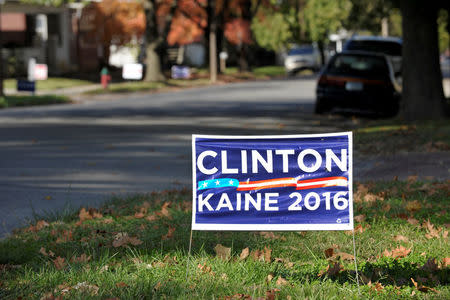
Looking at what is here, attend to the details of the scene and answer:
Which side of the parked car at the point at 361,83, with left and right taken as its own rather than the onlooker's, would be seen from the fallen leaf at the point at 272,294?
back

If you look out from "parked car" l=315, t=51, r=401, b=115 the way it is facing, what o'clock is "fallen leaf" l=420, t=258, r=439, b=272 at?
The fallen leaf is roughly at 6 o'clock from the parked car.

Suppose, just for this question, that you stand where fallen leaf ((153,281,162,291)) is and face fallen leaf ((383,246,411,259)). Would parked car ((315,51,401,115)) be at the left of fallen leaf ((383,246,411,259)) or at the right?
left

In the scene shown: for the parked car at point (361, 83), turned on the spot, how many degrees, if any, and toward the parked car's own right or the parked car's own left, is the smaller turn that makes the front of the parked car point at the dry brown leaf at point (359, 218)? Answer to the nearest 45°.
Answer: approximately 180°

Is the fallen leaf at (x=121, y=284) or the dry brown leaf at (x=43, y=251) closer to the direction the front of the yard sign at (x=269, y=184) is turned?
the fallen leaf

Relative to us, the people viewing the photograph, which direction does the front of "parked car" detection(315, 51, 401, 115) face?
facing away from the viewer

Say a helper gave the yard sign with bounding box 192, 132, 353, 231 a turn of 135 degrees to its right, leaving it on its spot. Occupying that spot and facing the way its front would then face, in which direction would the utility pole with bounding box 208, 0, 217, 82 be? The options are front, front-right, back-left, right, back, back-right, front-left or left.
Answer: front-right

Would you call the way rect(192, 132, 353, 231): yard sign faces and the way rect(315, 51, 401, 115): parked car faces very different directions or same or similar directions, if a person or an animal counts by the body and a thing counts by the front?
very different directions

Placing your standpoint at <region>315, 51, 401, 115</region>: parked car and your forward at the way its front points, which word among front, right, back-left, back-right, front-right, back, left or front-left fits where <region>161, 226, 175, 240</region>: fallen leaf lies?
back

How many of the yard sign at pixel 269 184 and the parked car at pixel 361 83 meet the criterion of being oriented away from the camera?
1

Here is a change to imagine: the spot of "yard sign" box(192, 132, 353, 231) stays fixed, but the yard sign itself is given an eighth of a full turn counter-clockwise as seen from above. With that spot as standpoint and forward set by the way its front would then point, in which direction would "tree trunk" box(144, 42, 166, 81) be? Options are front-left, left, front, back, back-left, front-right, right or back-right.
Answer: back-left

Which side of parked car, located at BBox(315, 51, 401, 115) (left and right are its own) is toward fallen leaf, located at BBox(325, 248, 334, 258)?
back
